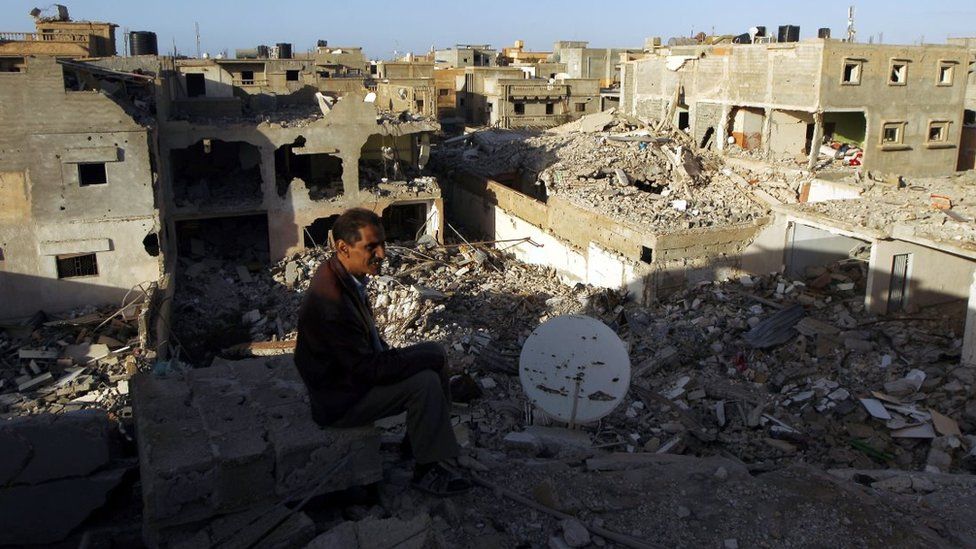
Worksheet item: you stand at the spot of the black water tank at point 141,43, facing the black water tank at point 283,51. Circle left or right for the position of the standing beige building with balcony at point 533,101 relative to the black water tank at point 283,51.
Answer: right

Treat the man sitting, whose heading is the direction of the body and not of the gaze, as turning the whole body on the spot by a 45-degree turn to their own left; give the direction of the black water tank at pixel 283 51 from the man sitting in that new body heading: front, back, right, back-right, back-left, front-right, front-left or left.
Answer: front-left

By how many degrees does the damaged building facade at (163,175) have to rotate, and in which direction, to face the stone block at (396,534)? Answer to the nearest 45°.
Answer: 0° — it already faces it

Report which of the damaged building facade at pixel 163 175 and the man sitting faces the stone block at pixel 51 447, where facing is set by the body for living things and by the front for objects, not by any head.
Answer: the damaged building facade

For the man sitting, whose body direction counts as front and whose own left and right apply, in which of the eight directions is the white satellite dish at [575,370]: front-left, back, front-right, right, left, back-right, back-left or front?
front-left

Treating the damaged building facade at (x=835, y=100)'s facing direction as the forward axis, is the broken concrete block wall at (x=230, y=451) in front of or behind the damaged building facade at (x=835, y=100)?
in front

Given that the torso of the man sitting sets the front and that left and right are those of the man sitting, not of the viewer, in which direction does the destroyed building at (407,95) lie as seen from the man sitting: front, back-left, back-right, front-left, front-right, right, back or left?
left

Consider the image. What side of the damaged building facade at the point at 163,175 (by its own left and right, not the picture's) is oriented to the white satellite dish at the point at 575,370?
front

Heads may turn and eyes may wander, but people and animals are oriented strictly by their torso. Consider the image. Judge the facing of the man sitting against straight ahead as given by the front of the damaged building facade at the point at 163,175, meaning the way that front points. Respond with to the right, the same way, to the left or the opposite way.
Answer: to the left

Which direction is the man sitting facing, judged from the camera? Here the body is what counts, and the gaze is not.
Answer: to the viewer's right

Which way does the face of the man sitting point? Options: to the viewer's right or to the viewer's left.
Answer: to the viewer's right

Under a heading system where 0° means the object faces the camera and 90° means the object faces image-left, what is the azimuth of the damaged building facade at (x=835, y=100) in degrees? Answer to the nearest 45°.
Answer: approximately 0°

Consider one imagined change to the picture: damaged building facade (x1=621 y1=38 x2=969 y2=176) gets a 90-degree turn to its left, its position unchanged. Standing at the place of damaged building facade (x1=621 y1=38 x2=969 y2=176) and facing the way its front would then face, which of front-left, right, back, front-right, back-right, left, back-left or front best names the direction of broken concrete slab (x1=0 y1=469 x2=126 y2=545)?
right

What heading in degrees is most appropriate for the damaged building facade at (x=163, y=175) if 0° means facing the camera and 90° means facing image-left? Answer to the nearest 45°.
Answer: approximately 0°

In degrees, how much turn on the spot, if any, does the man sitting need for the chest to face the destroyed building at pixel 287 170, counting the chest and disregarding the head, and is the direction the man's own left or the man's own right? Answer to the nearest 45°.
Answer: approximately 90° to the man's own left
